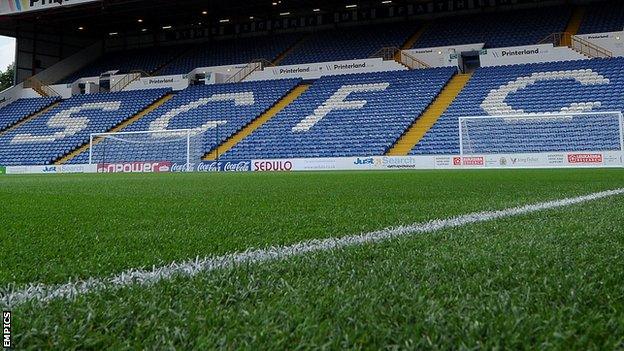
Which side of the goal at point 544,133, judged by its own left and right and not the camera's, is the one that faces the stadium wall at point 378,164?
right

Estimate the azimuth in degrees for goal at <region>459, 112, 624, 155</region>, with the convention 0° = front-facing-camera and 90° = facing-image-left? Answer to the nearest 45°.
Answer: approximately 0°

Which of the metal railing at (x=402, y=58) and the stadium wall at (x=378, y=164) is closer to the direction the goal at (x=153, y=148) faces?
the stadium wall

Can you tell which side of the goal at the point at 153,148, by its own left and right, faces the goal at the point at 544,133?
left

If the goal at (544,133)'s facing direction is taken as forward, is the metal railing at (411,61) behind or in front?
behind

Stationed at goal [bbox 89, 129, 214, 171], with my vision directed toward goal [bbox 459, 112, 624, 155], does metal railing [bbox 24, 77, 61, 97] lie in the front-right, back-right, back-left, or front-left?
back-left

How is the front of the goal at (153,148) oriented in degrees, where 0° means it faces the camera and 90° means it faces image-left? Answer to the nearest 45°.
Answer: approximately 45°

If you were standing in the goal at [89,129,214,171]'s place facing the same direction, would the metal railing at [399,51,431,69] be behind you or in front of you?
behind

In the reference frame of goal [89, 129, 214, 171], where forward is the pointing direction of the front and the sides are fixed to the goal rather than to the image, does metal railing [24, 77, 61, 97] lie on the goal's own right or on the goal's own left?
on the goal's own right
